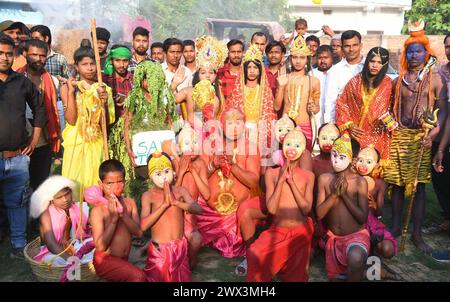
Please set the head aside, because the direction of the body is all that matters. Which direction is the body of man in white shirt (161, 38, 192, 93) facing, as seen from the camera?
toward the camera

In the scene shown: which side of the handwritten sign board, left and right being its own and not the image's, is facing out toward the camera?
front

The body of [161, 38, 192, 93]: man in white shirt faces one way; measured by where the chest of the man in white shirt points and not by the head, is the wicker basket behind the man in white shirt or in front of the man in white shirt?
in front

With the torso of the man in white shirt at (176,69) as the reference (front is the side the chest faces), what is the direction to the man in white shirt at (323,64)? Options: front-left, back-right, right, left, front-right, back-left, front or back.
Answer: left

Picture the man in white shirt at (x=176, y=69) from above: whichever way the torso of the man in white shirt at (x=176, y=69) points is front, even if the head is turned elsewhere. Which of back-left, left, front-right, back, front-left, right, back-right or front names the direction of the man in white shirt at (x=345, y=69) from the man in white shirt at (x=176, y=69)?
left

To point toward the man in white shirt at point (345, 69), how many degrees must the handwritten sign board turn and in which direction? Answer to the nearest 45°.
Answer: approximately 90° to its left

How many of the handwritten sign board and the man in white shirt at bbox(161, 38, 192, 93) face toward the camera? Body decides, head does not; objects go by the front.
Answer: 2

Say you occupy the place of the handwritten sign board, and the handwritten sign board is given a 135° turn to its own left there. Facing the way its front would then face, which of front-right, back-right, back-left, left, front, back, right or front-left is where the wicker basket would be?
back
